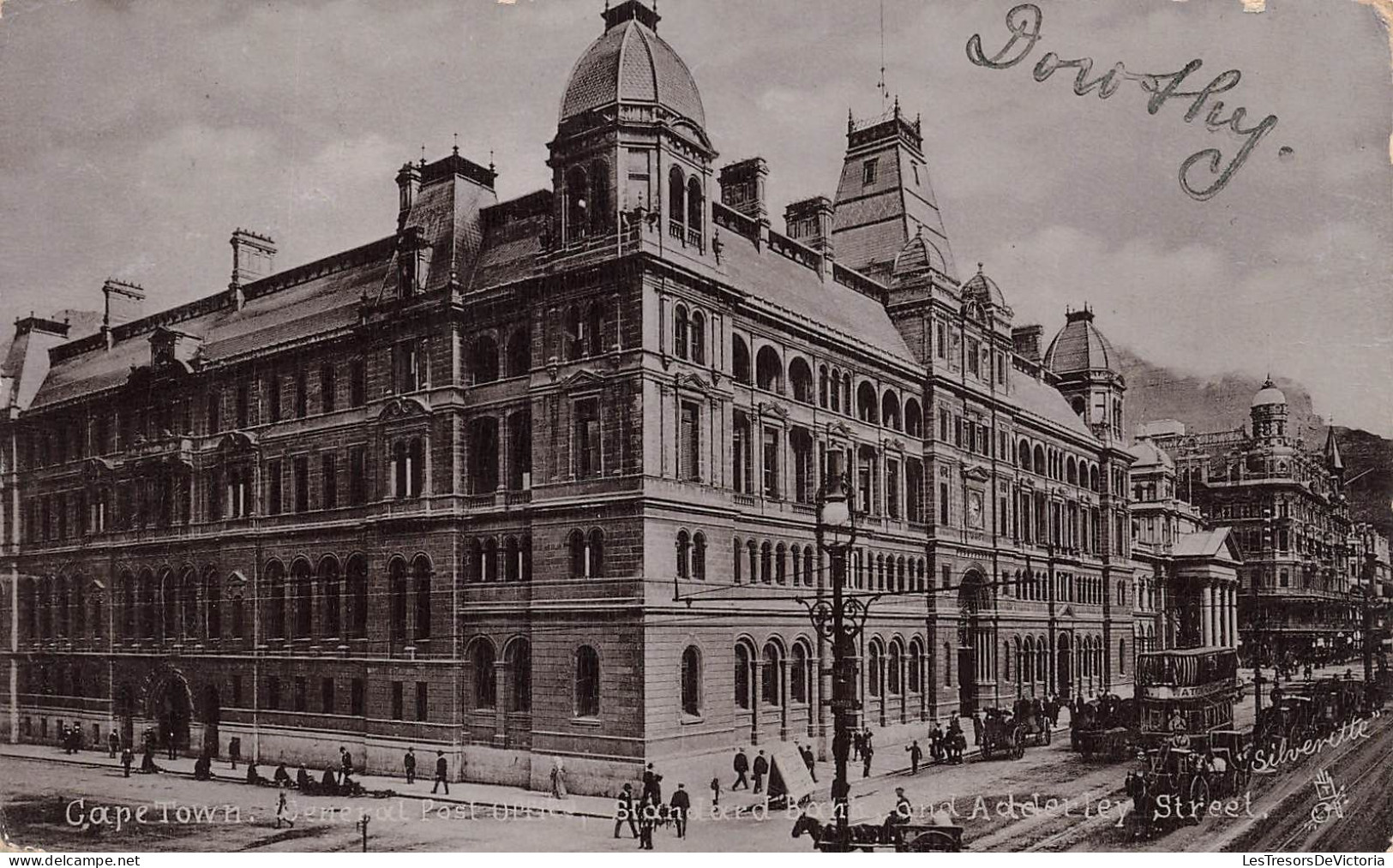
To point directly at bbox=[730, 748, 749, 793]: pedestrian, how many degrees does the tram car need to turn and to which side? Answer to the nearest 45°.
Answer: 0° — it already faces them

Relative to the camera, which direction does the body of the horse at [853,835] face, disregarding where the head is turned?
to the viewer's left

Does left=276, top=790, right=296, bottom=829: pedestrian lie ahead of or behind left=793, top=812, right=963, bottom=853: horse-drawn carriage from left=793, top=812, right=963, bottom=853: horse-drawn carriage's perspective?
ahead

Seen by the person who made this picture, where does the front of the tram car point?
facing the viewer and to the left of the viewer

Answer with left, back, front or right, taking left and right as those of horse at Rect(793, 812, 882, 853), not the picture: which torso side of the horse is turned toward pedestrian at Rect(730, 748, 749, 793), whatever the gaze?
right

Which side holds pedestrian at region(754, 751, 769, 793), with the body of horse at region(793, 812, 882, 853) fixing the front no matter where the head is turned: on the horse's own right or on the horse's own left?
on the horse's own right

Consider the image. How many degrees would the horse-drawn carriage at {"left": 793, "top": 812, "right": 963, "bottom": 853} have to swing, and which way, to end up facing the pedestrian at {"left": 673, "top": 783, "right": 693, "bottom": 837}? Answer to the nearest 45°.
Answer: approximately 45° to its right

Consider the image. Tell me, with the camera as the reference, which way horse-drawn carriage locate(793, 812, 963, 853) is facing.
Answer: facing to the left of the viewer

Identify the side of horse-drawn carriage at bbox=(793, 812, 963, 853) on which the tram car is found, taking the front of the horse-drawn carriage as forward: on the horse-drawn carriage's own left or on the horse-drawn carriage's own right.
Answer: on the horse-drawn carriage's own right
